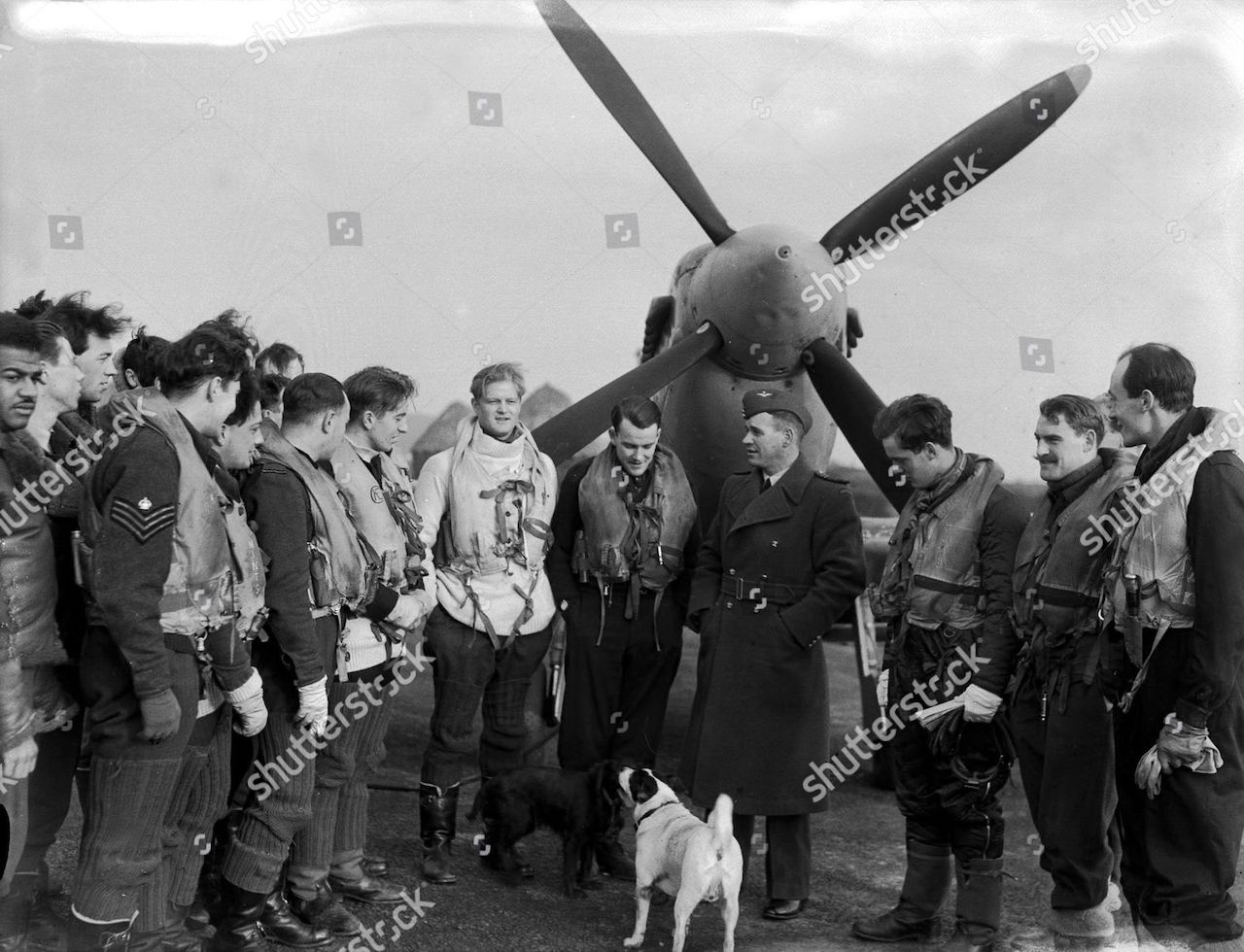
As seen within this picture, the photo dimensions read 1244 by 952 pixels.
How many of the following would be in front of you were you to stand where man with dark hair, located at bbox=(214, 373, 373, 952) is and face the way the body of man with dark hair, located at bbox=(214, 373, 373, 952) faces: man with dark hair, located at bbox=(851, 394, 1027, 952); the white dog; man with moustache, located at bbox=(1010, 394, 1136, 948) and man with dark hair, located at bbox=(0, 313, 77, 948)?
3

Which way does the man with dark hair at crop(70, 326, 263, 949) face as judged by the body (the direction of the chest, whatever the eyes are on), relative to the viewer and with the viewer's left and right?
facing to the right of the viewer

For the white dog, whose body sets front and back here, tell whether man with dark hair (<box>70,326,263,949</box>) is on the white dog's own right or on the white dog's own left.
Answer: on the white dog's own left

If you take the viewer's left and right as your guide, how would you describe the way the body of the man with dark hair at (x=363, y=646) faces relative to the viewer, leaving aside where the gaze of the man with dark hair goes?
facing the viewer and to the right of the viewer

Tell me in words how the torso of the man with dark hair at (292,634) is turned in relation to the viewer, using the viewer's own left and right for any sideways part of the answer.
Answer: facing to the right of the viewer

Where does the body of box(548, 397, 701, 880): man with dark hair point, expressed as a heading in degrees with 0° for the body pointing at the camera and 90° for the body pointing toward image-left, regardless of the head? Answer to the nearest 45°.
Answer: approximately 0°

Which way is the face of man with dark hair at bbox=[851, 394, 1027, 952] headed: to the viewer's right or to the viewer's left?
to the viewer's left

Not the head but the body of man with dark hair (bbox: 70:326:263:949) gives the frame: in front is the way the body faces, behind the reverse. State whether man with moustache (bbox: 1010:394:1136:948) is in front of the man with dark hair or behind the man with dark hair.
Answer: in front

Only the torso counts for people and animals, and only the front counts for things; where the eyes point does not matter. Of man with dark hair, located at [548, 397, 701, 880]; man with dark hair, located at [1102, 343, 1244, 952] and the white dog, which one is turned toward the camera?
man with dark hair, located at [548, 397, 701, 880]

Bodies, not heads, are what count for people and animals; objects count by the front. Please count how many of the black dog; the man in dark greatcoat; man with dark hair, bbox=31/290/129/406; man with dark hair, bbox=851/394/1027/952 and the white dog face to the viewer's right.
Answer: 2

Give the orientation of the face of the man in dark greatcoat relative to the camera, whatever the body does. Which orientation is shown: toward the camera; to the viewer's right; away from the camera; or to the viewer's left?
to the viewer's left
